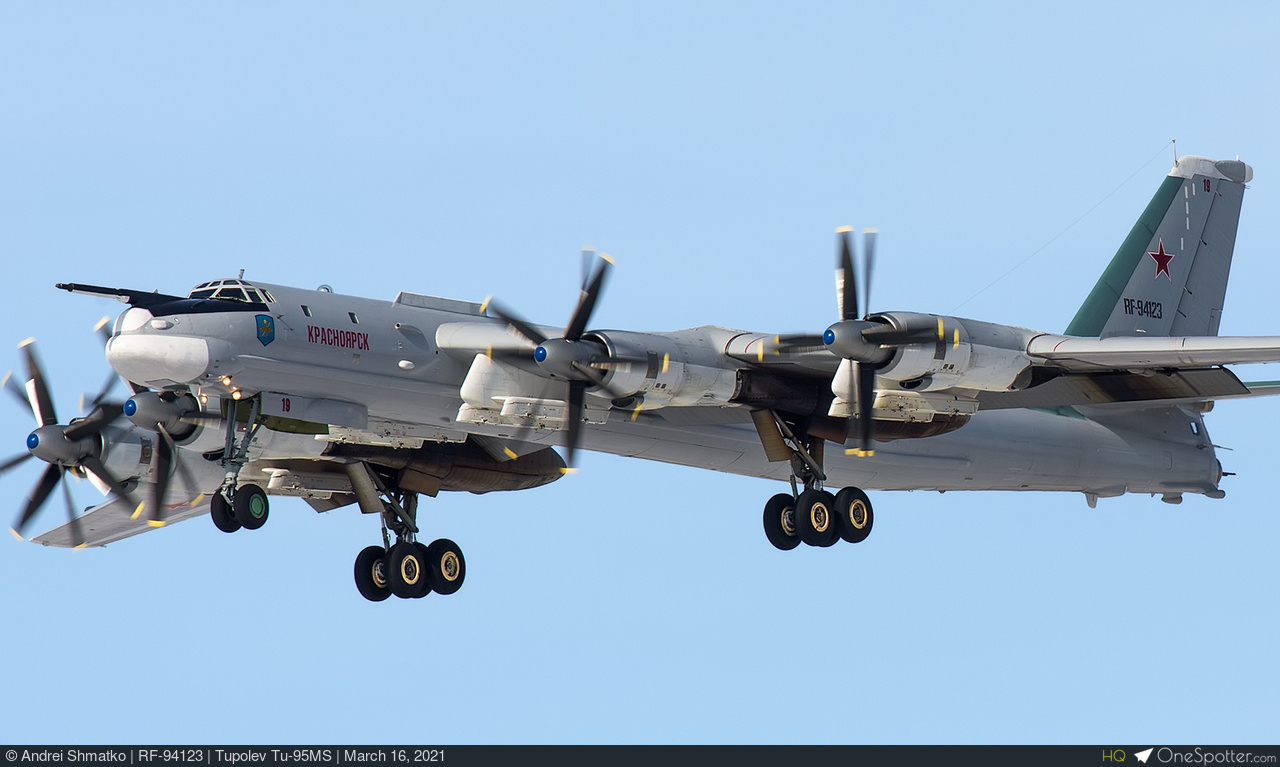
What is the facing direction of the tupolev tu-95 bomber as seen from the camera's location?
facing the viewer and to the left of the viewer
